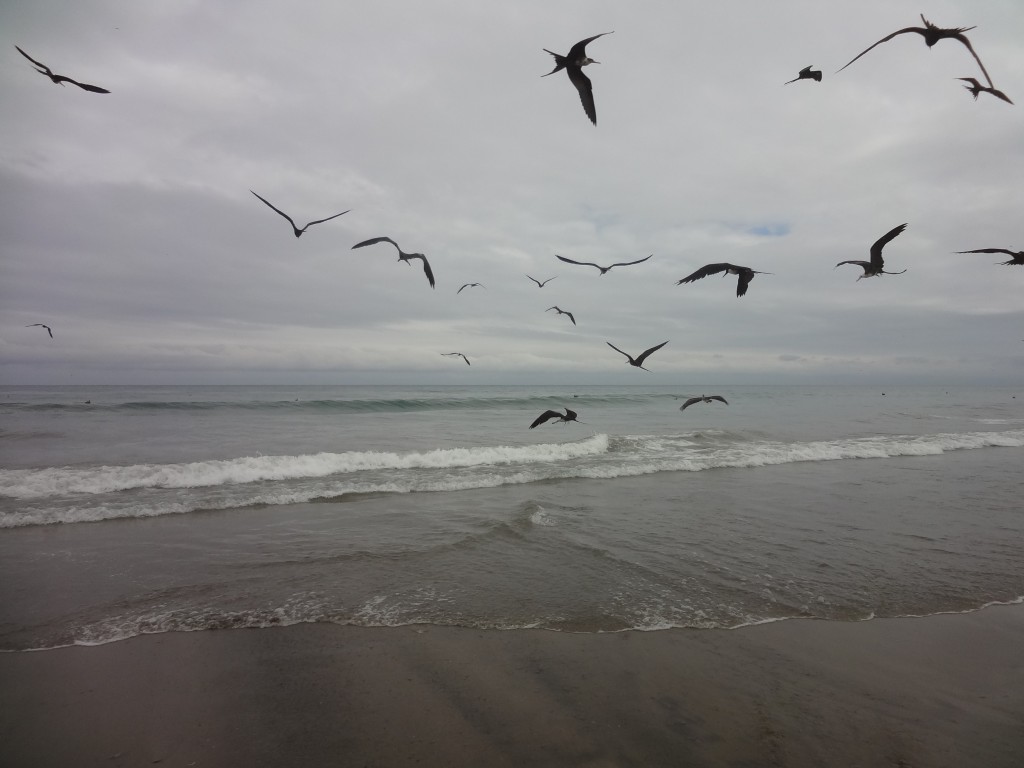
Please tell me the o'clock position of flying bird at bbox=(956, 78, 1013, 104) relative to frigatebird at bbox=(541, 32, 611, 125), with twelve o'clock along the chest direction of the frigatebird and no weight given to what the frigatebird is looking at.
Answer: The flying bird is roughly at 12 o'clock from the frigatebird.

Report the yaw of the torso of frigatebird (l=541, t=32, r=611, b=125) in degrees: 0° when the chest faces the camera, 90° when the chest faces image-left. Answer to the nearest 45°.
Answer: approximately 270°

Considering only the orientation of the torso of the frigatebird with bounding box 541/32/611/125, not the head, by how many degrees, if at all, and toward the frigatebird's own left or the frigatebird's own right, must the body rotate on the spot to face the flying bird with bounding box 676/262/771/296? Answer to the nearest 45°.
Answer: approximately 45° to the frigatebird's own left
